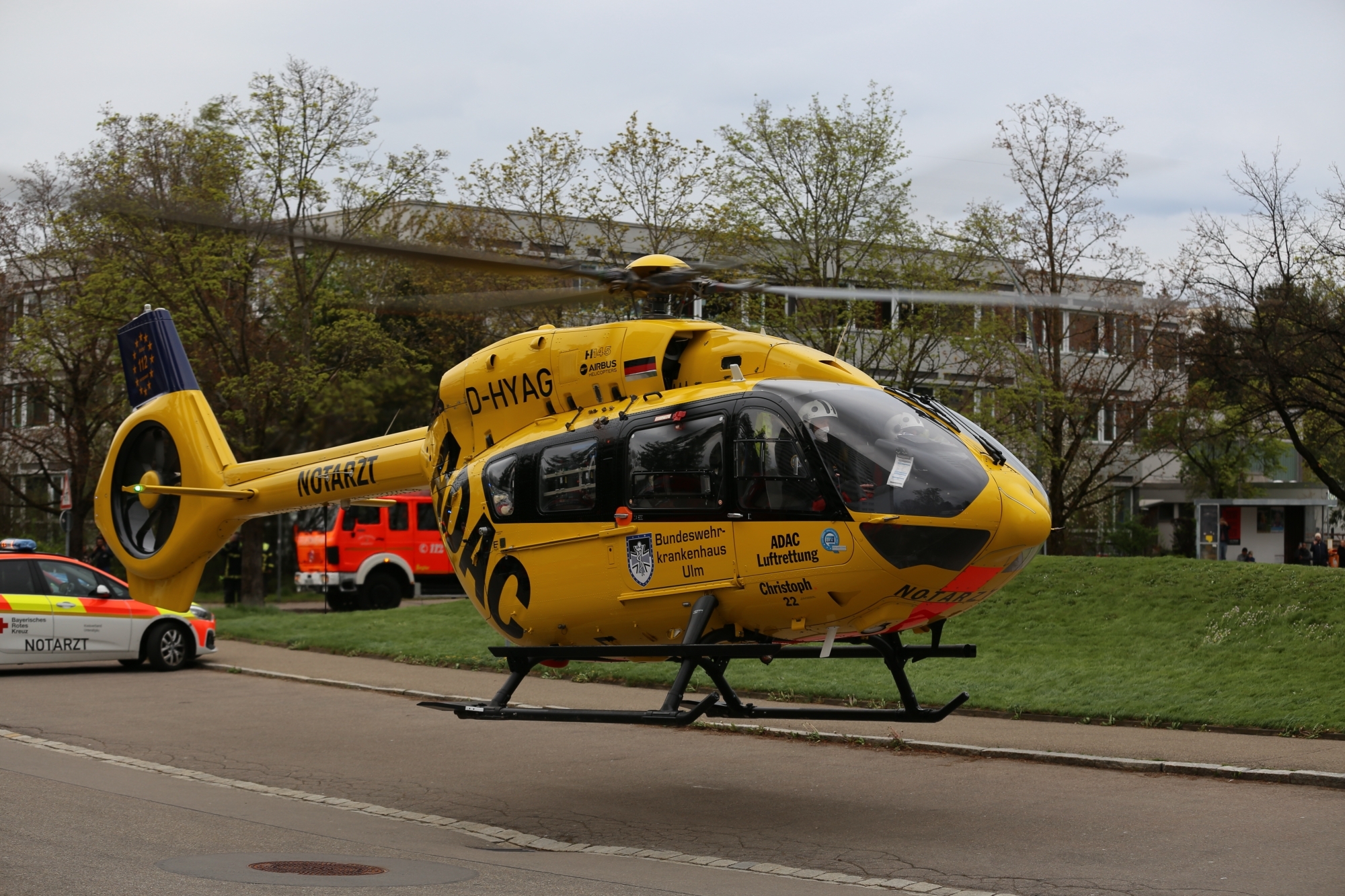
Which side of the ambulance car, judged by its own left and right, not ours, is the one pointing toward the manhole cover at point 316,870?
right

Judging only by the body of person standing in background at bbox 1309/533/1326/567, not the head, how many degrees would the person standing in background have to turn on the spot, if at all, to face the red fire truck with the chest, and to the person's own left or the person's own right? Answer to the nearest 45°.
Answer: approximately 45° to the person's own right

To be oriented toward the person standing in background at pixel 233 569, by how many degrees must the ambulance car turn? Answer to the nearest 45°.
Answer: approximately 90° to its left

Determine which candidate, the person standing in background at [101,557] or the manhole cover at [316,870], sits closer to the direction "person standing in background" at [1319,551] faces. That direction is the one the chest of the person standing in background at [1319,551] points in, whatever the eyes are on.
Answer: the manhole cover

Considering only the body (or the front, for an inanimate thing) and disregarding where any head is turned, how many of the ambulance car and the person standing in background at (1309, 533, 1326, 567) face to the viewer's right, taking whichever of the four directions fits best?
1

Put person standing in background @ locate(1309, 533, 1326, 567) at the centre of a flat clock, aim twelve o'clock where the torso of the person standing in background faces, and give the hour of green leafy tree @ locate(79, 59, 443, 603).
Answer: The green leafy tree is roughly at 2 o'clock from the person standing in background.

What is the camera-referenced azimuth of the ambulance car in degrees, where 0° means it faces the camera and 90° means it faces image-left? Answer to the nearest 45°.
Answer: approximately 270°

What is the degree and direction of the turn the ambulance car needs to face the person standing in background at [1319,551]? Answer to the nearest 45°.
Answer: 0° — it already faces them

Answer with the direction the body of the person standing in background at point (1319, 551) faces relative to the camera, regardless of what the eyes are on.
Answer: toward the camera

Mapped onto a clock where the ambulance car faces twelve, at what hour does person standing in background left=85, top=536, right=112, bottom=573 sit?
The person standing in background is roughly at 9 o'clock from the ambulance car.

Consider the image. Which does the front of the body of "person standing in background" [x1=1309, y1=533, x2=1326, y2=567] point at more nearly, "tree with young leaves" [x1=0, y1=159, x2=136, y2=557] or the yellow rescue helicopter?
the yellow rescue helicopter

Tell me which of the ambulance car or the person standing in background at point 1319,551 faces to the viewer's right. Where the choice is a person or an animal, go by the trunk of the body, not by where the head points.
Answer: the ambulance car

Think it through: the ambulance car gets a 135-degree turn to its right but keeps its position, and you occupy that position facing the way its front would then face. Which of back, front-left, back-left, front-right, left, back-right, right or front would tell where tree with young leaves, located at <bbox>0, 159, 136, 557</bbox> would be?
back-right

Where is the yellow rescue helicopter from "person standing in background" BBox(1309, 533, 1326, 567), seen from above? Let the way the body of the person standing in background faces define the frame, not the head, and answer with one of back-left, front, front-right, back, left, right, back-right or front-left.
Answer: front
